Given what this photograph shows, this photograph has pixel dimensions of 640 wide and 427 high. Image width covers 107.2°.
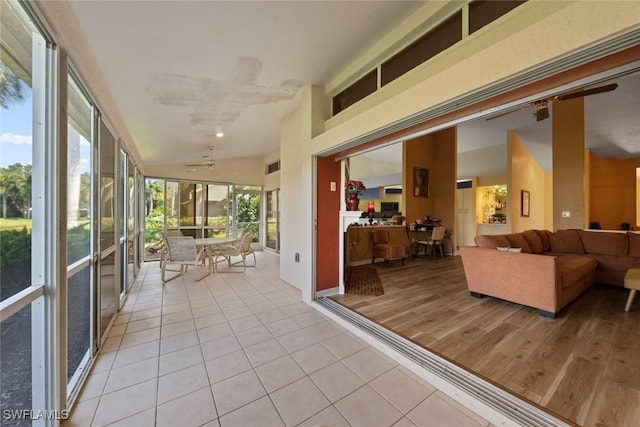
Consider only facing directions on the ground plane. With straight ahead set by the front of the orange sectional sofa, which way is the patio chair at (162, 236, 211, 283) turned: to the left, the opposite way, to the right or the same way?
the opposite way

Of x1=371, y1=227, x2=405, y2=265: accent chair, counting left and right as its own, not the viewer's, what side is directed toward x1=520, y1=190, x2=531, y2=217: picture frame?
left

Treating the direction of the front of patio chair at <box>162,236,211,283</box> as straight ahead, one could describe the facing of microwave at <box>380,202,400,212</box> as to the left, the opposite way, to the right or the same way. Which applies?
the opposite way

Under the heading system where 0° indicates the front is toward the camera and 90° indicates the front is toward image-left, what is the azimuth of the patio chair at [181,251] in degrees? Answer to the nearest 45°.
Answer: approximately 225°

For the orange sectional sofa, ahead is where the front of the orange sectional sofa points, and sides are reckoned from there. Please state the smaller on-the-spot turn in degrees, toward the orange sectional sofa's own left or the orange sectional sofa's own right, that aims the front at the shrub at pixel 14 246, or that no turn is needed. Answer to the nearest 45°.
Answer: approximately 45° to the orange sectional sofa's own right

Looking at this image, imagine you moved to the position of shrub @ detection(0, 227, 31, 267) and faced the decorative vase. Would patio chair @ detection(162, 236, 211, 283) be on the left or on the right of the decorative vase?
left

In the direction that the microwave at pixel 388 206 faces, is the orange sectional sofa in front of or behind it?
in front
